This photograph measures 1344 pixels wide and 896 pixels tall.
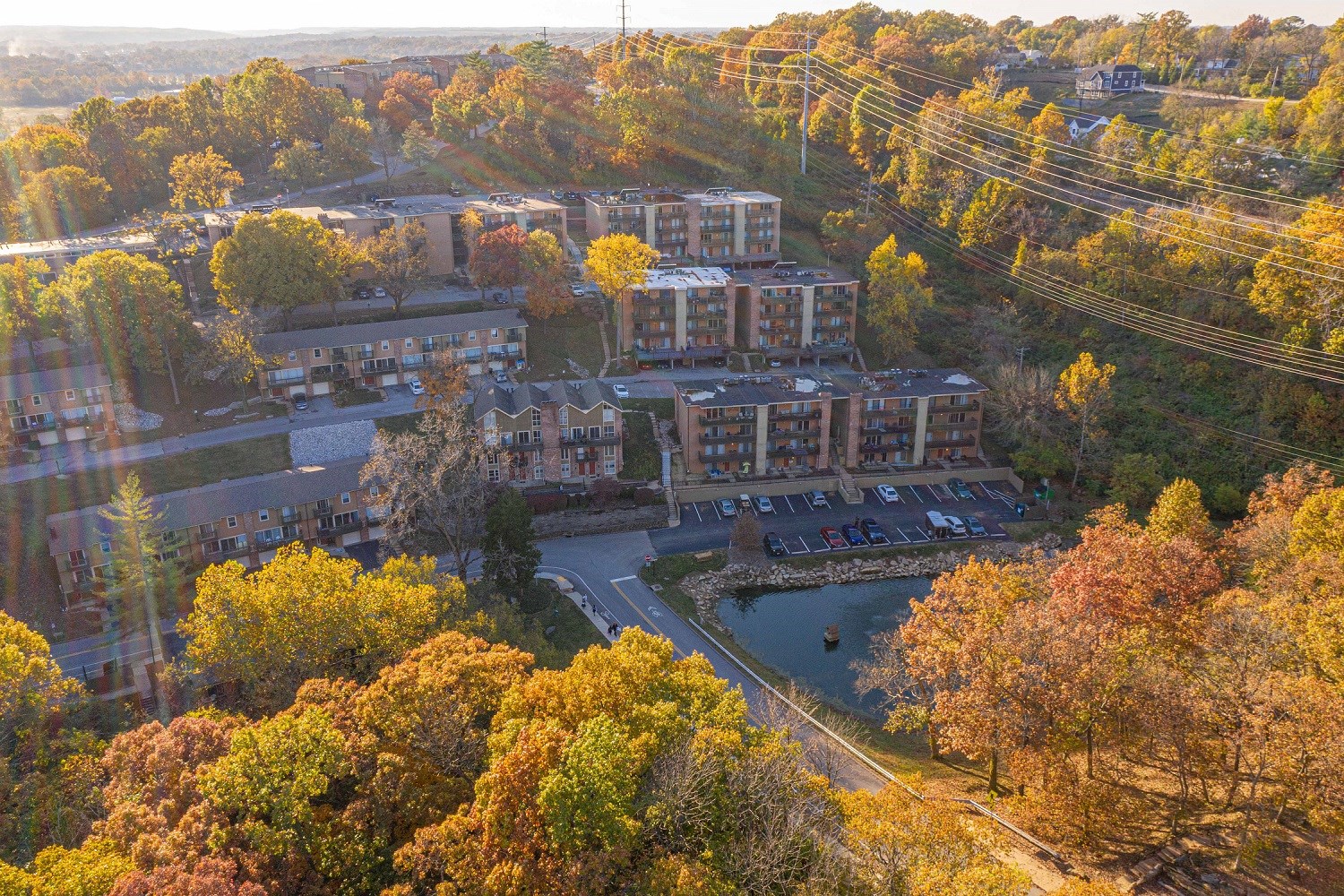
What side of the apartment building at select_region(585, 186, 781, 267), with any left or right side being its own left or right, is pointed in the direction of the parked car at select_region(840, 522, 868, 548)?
front

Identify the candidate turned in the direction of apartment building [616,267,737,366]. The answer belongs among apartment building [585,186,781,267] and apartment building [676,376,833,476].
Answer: apartment building [585,186,781,267]

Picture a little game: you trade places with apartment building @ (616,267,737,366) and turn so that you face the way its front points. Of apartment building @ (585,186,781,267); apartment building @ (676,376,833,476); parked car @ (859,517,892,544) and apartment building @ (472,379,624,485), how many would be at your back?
1

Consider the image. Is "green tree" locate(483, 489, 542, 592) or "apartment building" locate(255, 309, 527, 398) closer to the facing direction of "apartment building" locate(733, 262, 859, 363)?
the green tree

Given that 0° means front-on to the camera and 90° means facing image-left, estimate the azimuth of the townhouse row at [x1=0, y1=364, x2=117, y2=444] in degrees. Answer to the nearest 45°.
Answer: approximately 0°

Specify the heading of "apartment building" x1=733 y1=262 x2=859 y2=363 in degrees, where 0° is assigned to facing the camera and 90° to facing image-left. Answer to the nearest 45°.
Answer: approximately 0°
